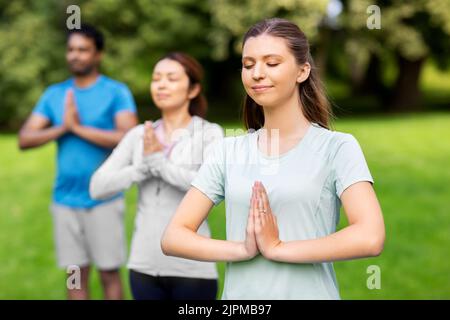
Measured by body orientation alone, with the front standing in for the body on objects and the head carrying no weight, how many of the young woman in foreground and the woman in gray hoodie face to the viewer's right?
0

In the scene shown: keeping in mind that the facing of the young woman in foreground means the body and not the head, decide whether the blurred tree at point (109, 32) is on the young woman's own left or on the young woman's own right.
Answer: on the young woman's own right

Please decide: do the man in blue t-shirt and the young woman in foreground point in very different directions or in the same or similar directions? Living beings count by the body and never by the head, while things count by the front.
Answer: same or similar directions

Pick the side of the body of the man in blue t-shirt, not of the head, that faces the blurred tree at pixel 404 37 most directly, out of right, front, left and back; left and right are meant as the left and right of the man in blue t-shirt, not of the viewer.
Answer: back

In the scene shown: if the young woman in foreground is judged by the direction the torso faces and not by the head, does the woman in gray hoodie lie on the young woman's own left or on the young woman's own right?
on the young woman's own right

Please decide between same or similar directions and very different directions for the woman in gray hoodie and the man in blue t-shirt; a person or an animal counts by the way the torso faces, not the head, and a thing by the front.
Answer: same or similar directions

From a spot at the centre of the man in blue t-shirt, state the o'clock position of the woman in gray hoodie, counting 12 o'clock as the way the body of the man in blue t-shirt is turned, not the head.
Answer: The woman in gray hoodie is roughly at 10 o'clock from the man in blue t-shirt.

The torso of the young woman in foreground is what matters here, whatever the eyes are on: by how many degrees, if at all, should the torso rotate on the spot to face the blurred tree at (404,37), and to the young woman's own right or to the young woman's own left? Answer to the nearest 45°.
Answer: approximately 135° to the young woman's own right

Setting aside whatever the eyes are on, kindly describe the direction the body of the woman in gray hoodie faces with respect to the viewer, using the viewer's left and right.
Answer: facing the viewer and to the left of the viewer

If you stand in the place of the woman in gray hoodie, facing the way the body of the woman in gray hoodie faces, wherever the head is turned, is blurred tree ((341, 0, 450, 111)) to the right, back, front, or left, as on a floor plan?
back

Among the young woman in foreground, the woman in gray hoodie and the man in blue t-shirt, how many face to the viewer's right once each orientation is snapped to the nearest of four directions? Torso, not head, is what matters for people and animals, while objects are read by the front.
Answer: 0

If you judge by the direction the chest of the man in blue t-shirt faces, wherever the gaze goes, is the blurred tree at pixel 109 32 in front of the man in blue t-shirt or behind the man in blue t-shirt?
behind
